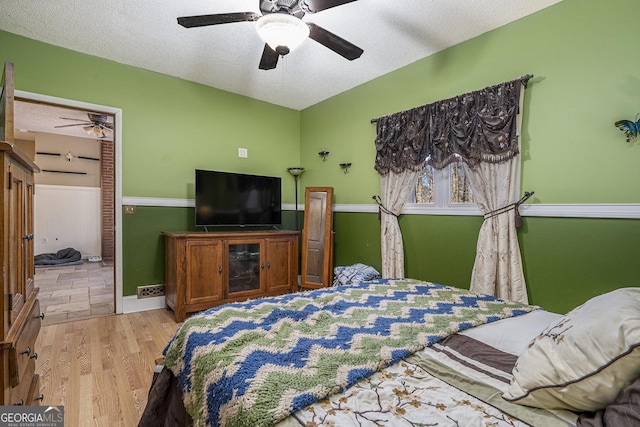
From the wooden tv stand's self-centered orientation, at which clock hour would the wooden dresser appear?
The wooden dresser is roughly at 2 o'clock from the wooden tv stand.

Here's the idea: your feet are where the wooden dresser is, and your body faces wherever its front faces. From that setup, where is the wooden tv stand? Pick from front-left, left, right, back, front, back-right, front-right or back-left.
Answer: front-left

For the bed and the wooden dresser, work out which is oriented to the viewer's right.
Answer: the wooden dresser

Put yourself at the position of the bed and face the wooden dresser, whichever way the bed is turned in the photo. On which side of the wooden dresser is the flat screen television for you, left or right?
right

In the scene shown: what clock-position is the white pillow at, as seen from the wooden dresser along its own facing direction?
The white pillow is roughly at 2 o'clock from the wooden dresser.

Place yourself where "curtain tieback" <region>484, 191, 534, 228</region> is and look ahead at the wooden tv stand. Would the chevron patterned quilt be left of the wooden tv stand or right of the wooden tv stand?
left

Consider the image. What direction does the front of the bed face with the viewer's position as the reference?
facing away from the viewer and to the left of the viewer

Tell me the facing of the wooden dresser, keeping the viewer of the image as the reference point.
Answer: facing to the right of the viewer

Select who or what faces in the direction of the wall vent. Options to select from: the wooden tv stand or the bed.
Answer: the bed
